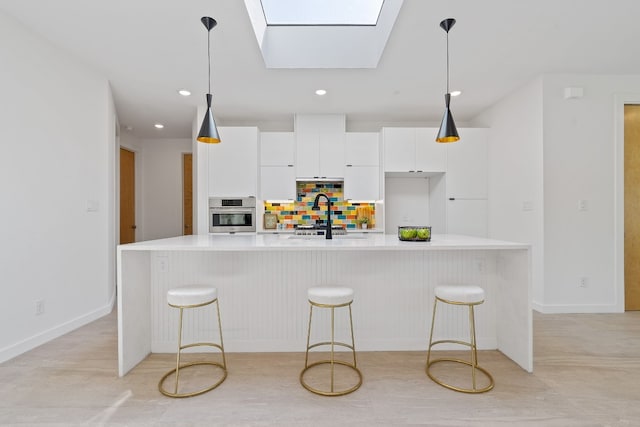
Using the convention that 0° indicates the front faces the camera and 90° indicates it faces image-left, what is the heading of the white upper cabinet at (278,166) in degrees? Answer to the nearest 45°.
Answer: approximately 0°

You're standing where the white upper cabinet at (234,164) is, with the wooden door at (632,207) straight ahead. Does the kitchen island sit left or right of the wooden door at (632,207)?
right

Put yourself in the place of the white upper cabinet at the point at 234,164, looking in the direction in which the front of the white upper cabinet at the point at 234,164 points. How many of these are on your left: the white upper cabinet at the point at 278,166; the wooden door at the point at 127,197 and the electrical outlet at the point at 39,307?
1

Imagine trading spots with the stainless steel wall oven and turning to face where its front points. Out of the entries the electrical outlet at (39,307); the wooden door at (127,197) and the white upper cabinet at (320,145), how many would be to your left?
1

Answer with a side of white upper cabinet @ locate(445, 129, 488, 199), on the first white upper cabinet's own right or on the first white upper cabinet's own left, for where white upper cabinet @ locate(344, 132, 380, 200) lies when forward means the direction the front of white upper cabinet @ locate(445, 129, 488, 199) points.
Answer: on the first white upper cabinet's own right

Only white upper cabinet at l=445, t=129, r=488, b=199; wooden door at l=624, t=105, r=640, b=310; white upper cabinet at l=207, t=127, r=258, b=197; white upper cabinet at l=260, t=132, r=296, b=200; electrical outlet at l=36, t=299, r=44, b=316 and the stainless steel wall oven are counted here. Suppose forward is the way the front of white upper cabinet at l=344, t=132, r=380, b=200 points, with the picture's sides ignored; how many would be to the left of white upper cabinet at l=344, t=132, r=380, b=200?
2

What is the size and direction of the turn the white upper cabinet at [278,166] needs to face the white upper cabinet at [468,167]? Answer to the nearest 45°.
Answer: approximately 90° to its left

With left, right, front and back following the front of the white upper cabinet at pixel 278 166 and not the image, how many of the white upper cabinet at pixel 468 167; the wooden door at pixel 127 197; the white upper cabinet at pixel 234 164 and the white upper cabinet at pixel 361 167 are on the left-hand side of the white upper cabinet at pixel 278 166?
2

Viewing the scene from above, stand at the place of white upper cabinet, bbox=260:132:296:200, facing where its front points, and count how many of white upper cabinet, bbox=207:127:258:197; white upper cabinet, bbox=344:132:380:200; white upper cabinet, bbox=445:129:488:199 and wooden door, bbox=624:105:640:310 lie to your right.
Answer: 1
